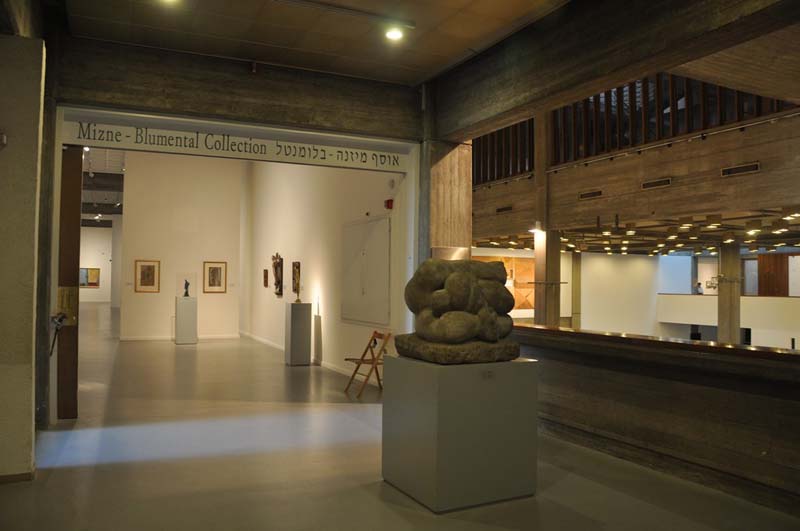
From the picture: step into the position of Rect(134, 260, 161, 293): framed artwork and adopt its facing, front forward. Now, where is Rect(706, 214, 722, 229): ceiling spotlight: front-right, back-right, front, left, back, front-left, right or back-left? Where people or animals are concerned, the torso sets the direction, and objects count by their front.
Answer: front-left

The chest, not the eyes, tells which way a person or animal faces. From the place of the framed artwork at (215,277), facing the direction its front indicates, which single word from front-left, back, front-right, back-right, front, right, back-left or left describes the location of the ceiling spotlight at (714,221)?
front-left

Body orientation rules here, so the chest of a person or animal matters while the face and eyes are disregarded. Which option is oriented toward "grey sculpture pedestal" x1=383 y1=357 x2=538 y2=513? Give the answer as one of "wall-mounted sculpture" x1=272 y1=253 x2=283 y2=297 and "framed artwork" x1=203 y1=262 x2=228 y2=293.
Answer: the framed artwork

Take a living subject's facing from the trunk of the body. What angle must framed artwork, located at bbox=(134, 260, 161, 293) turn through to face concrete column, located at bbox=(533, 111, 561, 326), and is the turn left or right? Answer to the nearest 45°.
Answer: approximately 45° to its left

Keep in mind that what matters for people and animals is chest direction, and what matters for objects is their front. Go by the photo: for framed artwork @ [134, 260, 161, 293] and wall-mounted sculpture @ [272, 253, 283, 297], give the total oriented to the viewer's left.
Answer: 1

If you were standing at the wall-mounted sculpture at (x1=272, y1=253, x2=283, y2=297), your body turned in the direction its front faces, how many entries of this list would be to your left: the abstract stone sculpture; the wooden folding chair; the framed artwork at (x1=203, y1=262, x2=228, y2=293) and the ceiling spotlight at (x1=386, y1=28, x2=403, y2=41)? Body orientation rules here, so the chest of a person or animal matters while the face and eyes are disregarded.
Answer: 3

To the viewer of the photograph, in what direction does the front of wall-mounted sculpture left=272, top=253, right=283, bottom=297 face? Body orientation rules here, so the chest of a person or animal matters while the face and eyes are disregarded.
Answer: facing to the left of the viewer

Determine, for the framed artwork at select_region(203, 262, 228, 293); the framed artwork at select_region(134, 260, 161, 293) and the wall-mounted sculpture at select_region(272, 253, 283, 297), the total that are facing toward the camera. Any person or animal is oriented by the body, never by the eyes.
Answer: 2

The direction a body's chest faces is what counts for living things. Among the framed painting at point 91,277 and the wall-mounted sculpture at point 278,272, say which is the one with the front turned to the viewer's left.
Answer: the wall-mounted sculpture
